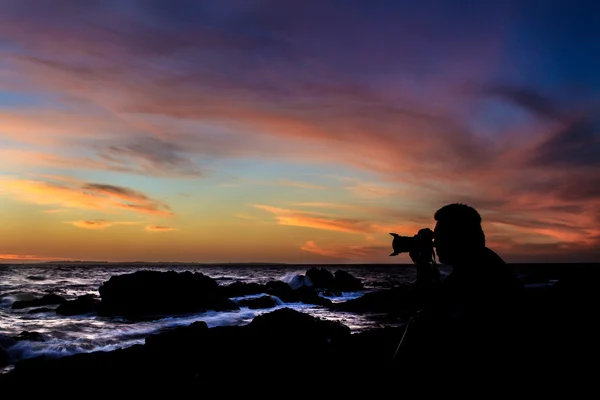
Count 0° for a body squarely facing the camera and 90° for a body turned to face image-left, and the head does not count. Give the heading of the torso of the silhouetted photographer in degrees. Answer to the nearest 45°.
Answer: approximately 90°

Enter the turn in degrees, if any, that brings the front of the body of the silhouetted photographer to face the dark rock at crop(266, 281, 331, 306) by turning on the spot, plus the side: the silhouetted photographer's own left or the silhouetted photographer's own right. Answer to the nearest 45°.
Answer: approximately 90° to the silhouetted photographer's own right

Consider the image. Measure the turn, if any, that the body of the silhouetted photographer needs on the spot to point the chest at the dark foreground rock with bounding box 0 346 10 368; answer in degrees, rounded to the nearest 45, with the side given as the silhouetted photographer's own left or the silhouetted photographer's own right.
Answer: approximately 45° to the silhouetted photographer's own right

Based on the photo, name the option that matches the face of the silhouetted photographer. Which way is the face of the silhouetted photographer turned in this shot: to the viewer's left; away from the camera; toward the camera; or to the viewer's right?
to the viewer's left

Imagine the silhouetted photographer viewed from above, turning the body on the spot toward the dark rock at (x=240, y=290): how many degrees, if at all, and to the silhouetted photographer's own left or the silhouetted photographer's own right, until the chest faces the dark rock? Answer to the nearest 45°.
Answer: approximately 45° to the silhouetted photographer's own right

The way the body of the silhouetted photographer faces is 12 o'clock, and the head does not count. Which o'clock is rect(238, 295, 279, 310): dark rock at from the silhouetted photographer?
The dark rock is roughly at 2 o'clock from the silhouetted photographer.

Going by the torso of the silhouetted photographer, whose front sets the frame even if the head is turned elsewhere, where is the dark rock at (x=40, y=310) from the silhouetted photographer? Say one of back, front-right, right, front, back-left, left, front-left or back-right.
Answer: front-right

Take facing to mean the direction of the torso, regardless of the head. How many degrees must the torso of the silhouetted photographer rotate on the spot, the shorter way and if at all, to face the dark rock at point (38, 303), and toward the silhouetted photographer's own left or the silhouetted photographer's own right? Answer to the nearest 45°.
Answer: approximately 45° to the silhouetted photographer's own right

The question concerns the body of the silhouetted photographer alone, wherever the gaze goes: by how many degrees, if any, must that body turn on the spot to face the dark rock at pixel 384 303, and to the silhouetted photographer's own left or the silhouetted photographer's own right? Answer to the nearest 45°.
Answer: approximately 90° to the silhouetted photographer's own right

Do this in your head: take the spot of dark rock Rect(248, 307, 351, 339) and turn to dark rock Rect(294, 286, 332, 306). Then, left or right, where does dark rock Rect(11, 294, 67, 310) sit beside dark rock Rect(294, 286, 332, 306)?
left

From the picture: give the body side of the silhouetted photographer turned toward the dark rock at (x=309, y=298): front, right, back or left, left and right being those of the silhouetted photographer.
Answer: right
